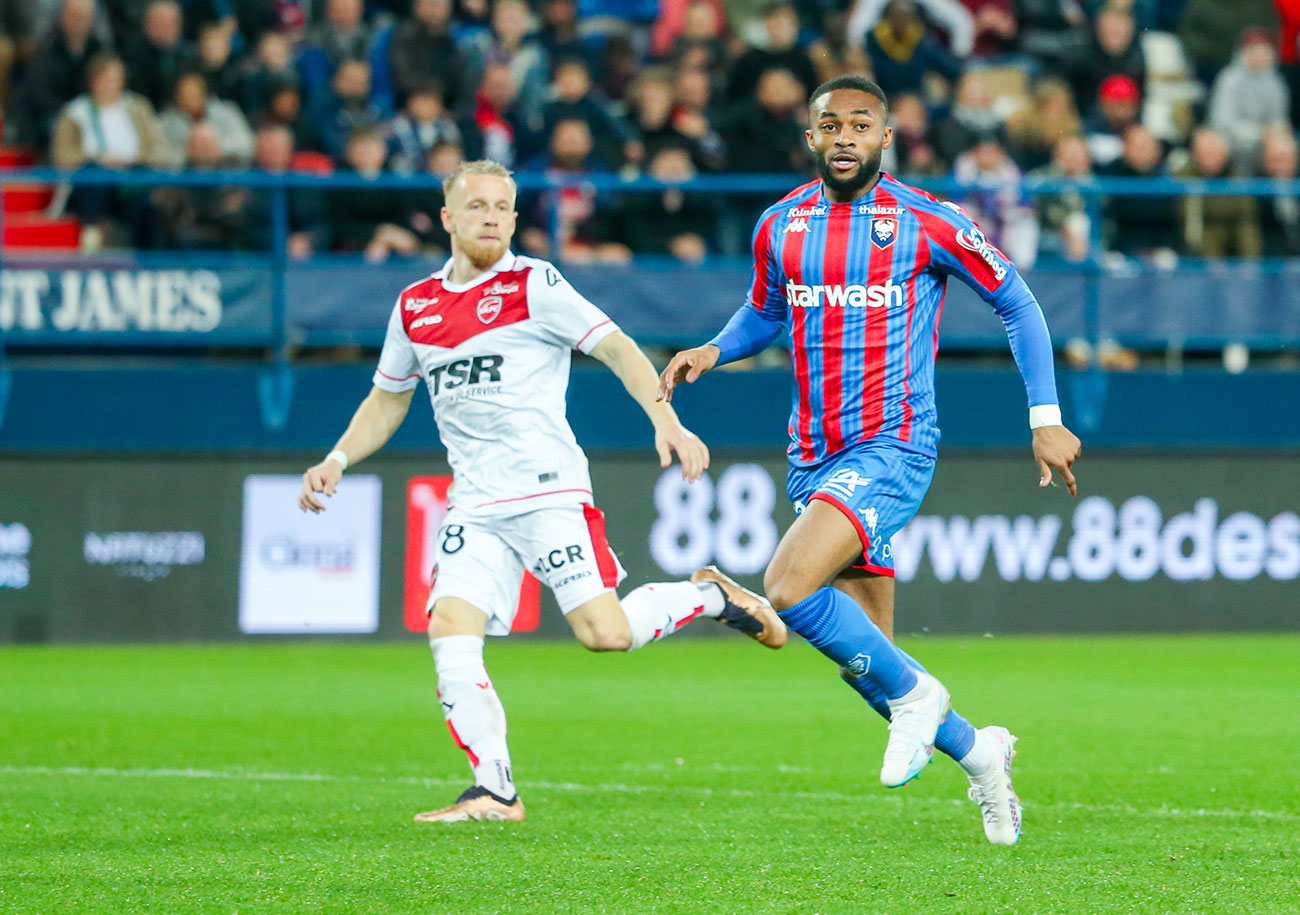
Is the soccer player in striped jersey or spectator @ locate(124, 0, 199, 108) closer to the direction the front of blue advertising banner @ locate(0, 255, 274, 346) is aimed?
the soccer player in striped jersey

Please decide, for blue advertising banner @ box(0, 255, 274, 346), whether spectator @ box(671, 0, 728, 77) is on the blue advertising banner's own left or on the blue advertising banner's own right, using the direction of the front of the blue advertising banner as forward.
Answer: on the blue advertising banner's own left

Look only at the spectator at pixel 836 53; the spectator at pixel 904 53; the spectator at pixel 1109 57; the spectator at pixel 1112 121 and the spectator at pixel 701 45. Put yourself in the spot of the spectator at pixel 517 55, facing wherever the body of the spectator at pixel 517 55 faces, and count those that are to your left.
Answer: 5

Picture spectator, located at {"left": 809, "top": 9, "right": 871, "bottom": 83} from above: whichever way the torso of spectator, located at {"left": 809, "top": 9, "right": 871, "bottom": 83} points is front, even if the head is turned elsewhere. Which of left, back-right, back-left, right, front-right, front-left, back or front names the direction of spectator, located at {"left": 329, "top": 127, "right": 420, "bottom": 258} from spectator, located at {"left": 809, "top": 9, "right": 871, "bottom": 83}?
front-right

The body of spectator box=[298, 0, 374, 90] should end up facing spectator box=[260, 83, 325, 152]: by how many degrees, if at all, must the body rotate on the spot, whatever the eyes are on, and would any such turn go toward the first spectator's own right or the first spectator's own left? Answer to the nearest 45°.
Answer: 0° — they already face them

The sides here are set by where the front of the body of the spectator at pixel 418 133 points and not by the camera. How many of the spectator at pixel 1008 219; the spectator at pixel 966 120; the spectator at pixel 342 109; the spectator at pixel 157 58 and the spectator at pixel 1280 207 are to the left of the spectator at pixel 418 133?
3

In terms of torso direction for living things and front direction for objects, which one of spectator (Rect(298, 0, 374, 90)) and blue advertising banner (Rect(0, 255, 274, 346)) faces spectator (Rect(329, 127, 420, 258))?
spectator (Rect(298, 0, 374, 90))

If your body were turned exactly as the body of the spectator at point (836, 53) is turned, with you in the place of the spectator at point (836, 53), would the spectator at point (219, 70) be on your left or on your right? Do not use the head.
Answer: on your right

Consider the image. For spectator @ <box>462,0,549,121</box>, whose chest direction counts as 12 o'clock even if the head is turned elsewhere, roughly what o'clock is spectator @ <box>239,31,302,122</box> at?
spectator @ <box>239,31,302,122</box> is roughly at 2 o'clock from spectator @ <box>462,0,549,121</box>.

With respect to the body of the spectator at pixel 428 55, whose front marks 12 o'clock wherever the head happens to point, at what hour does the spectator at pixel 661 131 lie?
the spectator at pixel 661 131 is roughly at 10 o'clock from the spectator at pixel 428 55.

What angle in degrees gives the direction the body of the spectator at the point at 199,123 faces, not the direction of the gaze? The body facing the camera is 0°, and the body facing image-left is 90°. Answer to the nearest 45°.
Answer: approximately 0°

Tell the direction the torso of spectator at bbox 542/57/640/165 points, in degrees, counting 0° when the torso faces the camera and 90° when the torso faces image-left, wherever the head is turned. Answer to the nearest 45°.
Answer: approximately 0°

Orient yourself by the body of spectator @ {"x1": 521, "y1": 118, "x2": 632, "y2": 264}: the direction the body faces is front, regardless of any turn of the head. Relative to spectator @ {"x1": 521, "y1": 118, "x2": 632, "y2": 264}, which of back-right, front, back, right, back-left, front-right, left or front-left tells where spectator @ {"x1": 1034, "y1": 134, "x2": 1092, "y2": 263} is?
left

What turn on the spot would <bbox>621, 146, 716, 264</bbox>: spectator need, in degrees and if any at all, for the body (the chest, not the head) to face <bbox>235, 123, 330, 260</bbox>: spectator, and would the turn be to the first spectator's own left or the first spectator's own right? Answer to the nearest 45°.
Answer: approximately 90° to the first spectator's own right
